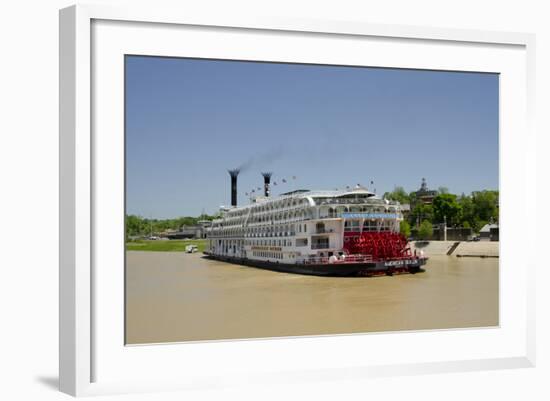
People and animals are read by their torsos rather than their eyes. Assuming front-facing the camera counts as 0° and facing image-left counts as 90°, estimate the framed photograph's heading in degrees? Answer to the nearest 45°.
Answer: approximately 315°
